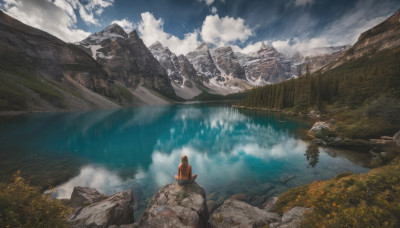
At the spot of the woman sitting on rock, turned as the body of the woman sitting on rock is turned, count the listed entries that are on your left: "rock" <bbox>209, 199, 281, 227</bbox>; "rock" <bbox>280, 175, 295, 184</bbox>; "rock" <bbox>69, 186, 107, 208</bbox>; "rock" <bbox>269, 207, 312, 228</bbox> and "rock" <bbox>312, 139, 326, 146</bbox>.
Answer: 1

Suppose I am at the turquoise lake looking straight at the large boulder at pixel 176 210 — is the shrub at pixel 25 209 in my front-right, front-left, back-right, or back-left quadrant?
front-right

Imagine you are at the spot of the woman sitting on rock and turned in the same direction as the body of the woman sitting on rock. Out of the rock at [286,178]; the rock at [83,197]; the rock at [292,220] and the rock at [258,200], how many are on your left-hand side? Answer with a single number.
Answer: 1

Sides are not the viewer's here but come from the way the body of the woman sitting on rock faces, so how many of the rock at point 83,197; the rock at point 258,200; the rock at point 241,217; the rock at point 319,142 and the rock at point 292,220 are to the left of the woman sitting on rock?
1

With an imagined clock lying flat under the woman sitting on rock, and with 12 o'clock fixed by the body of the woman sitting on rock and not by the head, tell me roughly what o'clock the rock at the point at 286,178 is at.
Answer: The rock is roughly at 2 o'clock from the woman sitting on rock.

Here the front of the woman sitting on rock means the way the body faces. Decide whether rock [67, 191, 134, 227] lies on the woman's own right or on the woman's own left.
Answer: on the woman's own left

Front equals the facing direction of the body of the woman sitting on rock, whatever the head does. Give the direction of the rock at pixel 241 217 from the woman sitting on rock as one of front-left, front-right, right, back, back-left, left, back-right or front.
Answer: back-right

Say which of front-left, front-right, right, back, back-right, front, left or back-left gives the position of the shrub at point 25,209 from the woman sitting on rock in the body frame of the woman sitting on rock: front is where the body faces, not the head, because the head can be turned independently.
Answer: back-left

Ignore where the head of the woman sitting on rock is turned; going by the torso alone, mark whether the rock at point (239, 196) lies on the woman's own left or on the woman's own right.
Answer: on the woman's own right

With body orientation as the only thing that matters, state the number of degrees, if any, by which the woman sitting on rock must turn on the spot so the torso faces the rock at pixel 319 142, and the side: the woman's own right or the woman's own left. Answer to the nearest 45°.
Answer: approximately 45° to the woman's own right

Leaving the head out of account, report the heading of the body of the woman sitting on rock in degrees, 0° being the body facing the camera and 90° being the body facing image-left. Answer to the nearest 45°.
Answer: approximately 180°

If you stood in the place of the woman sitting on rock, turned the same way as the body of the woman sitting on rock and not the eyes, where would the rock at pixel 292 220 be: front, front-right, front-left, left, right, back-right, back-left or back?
back-right
